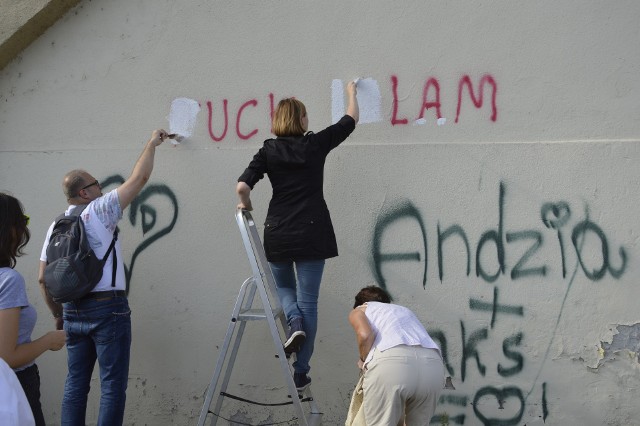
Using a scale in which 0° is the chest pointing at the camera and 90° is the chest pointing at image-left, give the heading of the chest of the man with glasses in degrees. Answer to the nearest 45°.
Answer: approximately 225°

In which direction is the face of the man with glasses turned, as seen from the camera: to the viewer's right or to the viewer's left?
to the viewer's right

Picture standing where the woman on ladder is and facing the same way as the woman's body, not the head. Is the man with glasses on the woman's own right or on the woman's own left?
on the woman's own left

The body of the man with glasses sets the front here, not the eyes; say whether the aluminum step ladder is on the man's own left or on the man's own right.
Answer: on the man's own right

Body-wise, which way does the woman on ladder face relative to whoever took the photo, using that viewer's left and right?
facing away from the viewer

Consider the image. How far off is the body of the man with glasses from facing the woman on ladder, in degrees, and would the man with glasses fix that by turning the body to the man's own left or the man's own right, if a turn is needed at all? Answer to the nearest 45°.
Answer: approximately 45° to the man's own right
